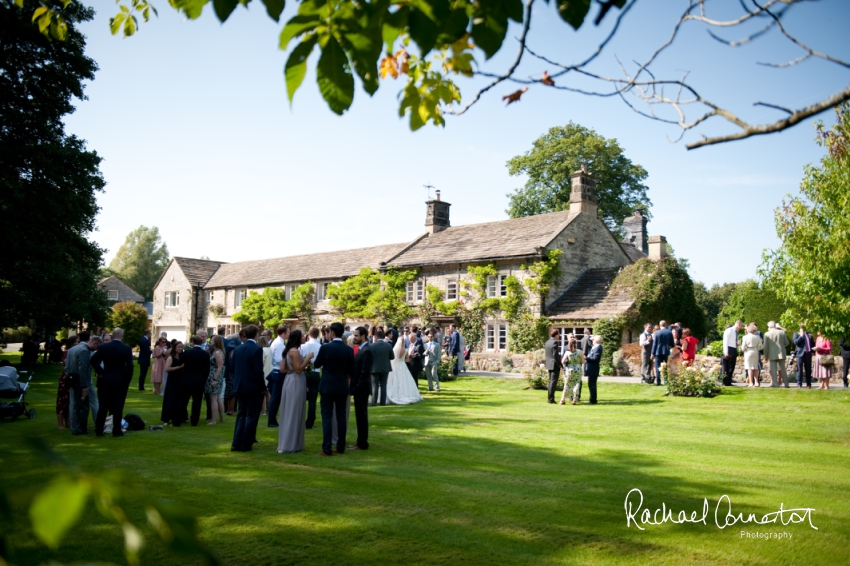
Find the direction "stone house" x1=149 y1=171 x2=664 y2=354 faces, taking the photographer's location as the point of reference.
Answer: facing the viewer and to the left of the viewer

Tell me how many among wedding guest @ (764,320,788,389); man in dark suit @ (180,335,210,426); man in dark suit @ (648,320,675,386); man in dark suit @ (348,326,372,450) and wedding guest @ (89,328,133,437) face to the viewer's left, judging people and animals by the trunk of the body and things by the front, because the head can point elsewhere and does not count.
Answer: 1

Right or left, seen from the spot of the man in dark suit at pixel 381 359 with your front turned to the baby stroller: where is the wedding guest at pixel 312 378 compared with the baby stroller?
left

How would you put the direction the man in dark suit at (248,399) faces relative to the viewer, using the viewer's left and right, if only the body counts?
facing away from the viewer and to the right of the viewer

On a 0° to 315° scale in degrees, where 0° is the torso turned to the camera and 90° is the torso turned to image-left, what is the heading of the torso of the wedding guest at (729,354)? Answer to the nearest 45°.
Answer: approximately 315°

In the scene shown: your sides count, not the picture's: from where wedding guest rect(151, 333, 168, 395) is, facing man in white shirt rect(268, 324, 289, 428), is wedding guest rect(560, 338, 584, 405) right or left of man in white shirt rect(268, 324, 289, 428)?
left

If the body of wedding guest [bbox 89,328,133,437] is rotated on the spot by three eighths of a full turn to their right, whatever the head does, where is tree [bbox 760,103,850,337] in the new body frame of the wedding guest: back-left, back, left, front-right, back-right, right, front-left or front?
front-left
